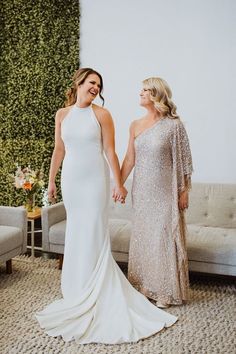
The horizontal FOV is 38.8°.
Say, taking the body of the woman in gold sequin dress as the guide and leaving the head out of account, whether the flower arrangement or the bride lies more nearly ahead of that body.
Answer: the bride

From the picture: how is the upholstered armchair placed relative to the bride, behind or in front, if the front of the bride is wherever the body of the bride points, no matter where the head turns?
behind

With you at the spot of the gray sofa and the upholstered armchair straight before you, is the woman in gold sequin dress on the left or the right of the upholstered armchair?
left

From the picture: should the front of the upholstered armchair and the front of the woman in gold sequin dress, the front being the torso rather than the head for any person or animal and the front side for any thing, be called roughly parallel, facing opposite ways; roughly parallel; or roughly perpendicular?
roughly perpendicular

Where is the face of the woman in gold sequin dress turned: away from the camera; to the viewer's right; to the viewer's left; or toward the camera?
to the viewer's left

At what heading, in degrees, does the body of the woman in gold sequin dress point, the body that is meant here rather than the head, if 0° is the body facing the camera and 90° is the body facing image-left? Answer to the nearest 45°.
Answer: approximately 45°
